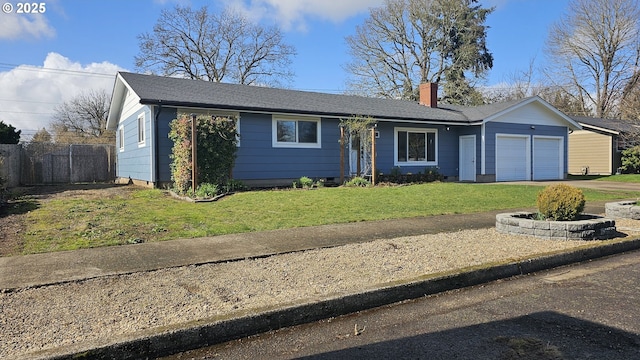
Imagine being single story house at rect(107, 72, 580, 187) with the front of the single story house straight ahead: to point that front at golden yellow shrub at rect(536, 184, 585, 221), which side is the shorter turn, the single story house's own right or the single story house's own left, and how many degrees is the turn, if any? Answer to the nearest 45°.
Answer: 0° — it already faces it

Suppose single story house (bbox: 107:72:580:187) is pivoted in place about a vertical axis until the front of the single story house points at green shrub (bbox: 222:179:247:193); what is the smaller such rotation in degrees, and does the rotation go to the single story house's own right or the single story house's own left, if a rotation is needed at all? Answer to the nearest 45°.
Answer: approximately 90° to the single story house's own right

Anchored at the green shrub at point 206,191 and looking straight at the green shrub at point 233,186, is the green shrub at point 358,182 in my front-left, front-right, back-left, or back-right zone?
front-right

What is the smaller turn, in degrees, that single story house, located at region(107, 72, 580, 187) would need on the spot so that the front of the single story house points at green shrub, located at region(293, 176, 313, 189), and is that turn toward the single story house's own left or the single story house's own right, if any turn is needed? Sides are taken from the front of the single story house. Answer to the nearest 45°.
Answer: approximately 45° to the single story house's own right

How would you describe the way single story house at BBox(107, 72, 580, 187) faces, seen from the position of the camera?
facing the viewer and to the right of the viewer

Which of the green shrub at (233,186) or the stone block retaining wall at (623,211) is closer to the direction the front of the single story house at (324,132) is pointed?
the stone block retaining wall

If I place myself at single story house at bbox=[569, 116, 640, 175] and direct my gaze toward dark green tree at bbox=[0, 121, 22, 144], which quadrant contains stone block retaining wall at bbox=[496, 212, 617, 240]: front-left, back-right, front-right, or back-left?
front-left

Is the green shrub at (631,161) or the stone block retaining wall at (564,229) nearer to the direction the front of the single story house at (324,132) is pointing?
the stone block retaining wall

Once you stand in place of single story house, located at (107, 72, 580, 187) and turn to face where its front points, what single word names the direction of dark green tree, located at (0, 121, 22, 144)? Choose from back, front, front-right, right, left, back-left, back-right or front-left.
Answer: back-right

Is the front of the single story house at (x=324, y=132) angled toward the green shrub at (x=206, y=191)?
no

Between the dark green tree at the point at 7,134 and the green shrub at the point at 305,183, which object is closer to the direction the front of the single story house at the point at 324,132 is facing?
the green shrub

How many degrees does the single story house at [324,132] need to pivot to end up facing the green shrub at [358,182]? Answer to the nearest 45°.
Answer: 0° — it already faces it

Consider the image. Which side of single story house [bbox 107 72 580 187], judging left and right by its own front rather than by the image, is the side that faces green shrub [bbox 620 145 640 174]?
left

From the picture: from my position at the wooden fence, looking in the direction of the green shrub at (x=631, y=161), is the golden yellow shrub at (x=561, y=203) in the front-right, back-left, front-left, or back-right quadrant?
front-right
